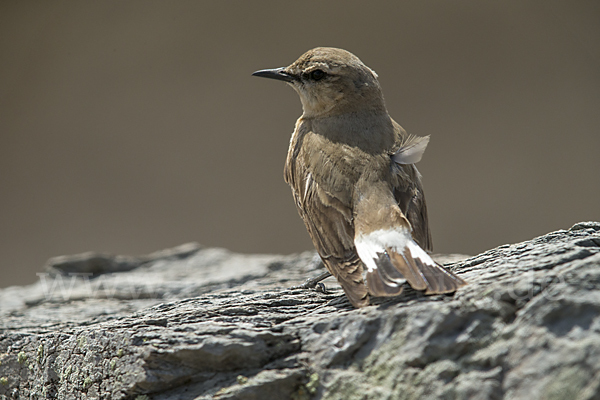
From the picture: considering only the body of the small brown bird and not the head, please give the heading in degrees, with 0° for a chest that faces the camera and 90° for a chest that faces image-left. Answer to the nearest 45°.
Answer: approximately 135°
